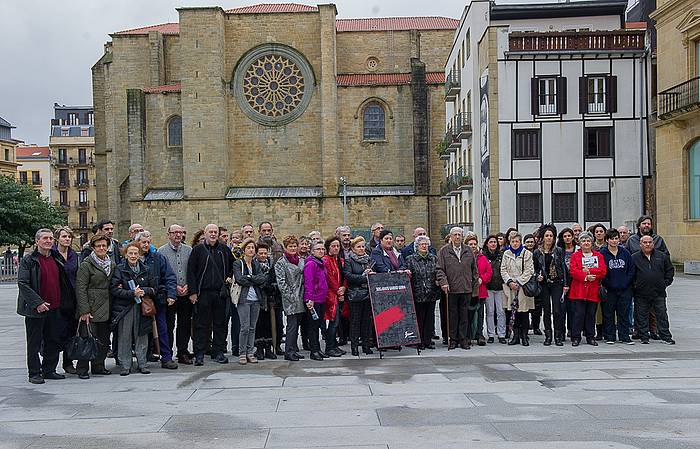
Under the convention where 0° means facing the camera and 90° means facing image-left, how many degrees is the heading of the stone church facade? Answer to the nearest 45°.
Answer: approximately 0°

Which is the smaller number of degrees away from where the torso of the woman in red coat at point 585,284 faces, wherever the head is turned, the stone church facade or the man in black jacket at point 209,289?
the man in black jacket

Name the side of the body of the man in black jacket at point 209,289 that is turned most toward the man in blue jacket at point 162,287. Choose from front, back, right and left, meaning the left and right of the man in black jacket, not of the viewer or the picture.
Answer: right

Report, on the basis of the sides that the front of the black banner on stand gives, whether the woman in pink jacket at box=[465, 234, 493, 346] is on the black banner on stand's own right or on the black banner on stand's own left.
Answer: on the black banner on stand's own left

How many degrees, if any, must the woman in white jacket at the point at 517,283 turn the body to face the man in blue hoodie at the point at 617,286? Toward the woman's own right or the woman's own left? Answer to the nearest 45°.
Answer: approximately 90° to the woman's own left

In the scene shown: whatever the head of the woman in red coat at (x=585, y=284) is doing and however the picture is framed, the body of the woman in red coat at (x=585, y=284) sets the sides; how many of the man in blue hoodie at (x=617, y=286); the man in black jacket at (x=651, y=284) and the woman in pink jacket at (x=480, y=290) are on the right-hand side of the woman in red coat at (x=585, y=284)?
1

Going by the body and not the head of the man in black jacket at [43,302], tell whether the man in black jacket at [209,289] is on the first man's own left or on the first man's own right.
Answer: on the first man's own left

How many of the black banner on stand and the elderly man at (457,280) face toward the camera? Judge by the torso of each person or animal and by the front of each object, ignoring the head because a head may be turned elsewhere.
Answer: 2

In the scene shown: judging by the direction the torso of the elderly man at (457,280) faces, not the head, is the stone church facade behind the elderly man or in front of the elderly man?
behind
